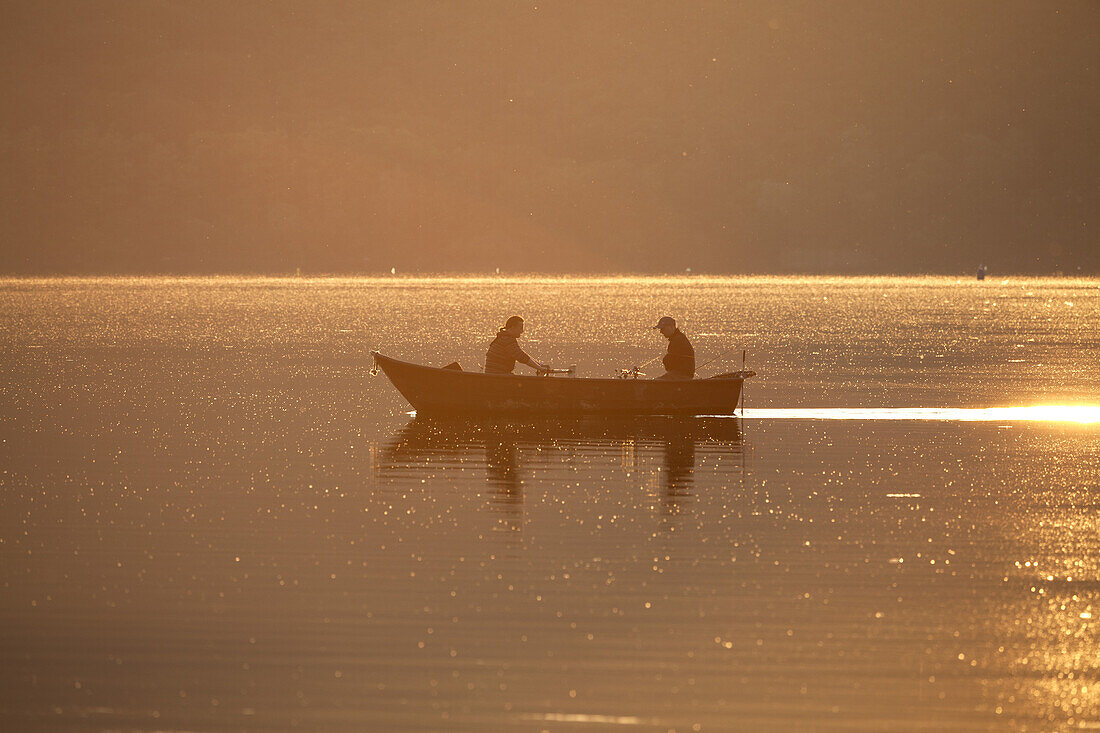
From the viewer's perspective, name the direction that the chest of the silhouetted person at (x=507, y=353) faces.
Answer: to the viewer's right

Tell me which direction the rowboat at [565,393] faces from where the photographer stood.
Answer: facing to the left of the viewer

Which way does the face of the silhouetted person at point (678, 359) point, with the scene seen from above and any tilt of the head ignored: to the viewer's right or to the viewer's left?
to the viewer's left

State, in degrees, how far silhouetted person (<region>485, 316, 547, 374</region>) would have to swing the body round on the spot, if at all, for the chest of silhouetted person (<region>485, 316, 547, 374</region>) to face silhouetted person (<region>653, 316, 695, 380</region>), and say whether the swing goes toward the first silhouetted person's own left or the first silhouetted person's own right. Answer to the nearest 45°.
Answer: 0° — they already face them

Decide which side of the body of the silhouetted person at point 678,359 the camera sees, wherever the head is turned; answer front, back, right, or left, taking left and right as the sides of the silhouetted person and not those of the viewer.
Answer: left

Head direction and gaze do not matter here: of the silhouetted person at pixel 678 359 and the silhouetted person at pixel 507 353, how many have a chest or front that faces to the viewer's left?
1

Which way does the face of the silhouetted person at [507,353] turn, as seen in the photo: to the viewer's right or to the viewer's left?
to the viewer's right

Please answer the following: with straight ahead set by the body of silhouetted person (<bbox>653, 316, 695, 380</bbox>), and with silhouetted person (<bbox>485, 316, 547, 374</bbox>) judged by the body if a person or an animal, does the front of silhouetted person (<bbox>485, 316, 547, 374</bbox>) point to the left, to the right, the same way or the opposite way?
the opposite way
